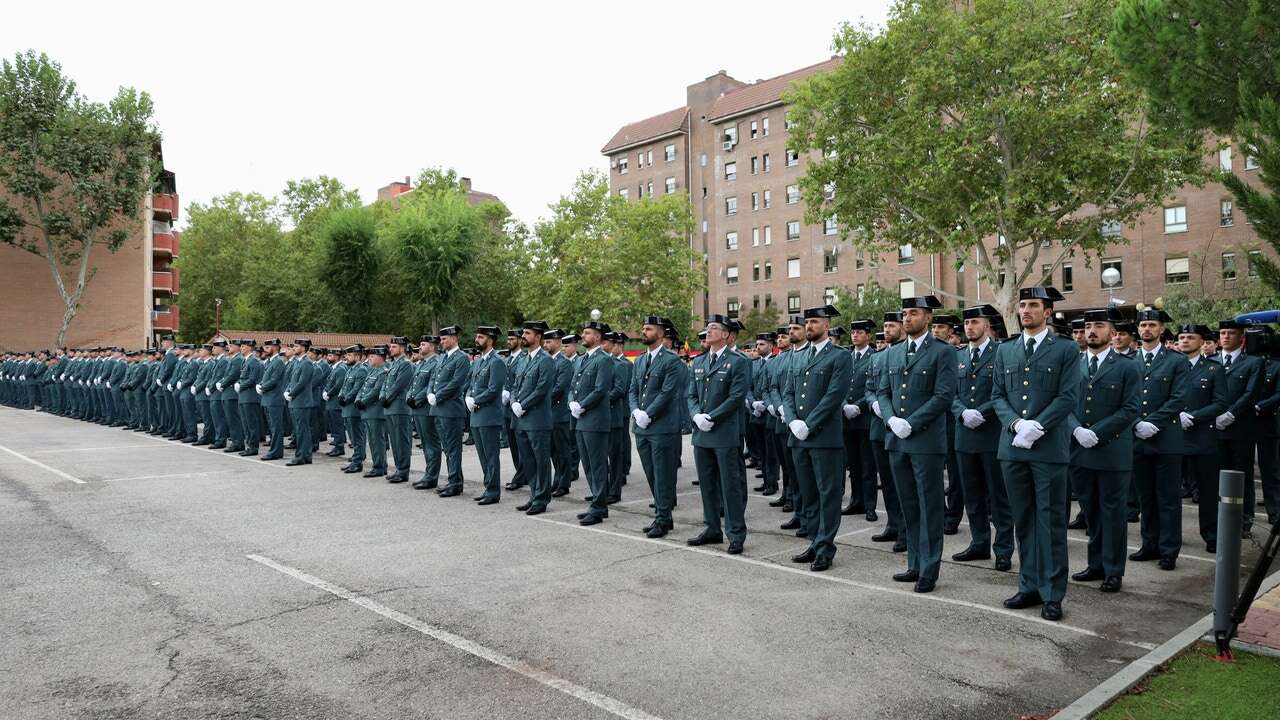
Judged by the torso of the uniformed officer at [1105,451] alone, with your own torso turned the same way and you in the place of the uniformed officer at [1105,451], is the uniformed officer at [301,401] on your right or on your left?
on your right

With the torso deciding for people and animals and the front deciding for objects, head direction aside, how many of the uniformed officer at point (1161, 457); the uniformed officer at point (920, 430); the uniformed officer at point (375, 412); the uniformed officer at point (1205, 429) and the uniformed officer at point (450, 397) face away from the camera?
0

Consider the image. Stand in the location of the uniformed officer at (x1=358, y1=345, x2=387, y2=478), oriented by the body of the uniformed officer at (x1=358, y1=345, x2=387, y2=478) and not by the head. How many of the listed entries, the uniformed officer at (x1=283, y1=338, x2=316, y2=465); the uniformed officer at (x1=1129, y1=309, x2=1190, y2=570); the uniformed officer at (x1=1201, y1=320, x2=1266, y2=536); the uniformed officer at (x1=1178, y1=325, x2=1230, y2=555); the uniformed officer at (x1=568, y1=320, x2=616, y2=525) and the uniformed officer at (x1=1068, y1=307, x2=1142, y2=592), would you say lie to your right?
1

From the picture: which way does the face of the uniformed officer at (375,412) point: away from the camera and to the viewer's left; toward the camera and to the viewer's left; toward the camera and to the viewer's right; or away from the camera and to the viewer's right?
toward the camera and to the viewer's left

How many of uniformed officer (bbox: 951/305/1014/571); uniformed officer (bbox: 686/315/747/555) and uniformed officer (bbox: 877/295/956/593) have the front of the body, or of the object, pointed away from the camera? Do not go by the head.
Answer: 0

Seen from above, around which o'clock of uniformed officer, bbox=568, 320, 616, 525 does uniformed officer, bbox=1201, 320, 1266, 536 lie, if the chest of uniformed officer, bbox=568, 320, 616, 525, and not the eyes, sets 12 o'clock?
uniformed officer, bbox=1201, 320, 1266, 536 is roughly at 8 o'clock from uniformed officer, bbox=568, 320, 616, 525.

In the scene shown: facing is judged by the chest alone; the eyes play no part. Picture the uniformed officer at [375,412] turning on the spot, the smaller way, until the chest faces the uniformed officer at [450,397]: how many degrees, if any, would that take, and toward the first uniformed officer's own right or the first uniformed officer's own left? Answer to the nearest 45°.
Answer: approximately 90° to the first uniformed officer's own left

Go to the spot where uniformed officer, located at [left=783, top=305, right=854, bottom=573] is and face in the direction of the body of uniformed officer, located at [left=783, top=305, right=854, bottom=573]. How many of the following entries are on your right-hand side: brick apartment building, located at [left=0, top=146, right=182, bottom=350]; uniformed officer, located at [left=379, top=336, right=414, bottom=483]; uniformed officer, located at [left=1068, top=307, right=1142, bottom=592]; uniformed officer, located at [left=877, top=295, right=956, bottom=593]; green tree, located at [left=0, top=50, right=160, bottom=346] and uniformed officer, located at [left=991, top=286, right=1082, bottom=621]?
3

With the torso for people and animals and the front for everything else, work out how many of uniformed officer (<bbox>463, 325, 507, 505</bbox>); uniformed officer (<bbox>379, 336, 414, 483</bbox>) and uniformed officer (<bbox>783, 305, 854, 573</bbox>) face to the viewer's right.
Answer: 0

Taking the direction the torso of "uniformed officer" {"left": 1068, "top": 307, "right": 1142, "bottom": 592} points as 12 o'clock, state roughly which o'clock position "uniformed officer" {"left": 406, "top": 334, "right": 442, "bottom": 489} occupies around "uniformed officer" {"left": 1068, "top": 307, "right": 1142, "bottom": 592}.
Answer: "uniformed officer" {"left": 406, "top": 334, "right": 442, "bottom": 489} is roughly at 2 o'clock from "uniformed officer" {"left": 1068, "top": 307, "right": 1142, "bottom": 592}.

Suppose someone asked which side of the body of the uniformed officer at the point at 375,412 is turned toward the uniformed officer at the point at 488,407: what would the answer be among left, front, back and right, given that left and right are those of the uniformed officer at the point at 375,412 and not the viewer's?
left

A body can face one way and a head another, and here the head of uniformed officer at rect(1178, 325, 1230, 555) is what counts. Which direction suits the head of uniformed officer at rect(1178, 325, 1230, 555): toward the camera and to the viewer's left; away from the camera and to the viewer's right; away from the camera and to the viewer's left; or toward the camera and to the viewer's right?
toward the camera and to the viewer's left

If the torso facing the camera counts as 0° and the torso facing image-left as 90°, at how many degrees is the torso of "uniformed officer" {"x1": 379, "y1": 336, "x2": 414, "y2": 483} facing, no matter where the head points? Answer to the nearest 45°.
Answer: approximately 45°

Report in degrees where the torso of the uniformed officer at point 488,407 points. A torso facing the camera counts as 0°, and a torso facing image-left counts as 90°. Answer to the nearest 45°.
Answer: approximately 45°

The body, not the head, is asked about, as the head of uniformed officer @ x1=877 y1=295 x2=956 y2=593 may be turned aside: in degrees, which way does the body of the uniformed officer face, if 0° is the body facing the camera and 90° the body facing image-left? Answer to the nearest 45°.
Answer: approximately 45°

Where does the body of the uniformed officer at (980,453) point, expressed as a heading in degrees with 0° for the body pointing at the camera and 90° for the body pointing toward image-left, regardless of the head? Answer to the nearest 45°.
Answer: approximately 45°

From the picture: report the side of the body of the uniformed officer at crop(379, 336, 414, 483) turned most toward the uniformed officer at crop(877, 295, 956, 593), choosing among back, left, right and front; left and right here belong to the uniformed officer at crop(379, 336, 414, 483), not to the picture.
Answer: left
